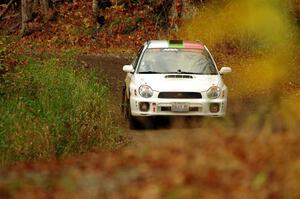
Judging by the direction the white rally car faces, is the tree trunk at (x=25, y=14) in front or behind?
behind

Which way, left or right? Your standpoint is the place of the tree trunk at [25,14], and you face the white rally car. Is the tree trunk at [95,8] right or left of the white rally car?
left

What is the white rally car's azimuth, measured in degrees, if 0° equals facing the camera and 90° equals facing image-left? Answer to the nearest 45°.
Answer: approximately 0°

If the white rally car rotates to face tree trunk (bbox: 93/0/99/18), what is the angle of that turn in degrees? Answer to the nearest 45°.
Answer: approximately 180°

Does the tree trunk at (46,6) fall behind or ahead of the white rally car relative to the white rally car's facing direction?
behind
